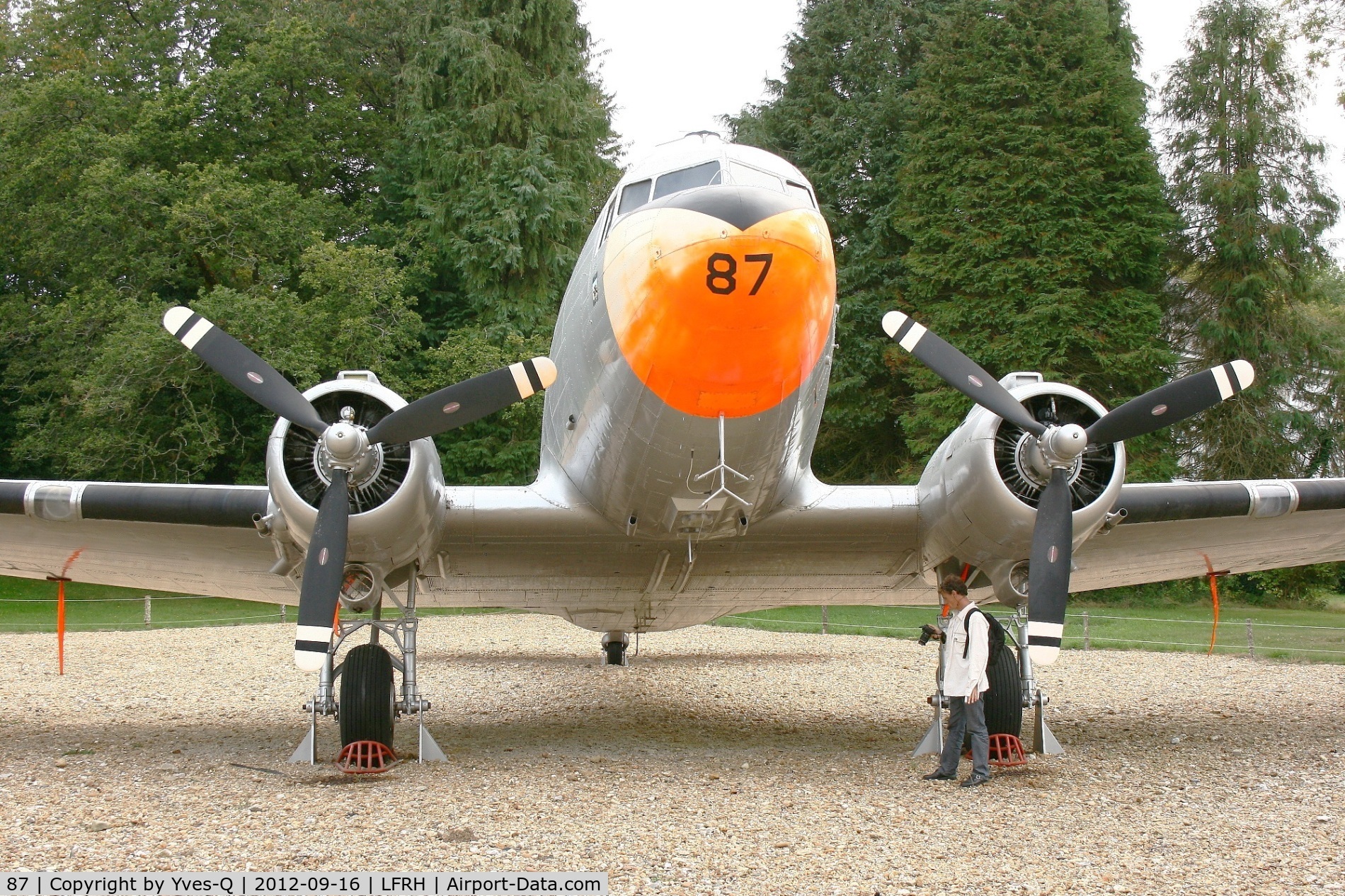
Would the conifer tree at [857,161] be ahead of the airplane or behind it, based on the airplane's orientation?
behind

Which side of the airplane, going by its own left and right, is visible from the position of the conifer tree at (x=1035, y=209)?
back

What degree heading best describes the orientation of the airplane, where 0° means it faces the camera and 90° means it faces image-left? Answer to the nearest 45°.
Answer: approximately 0°

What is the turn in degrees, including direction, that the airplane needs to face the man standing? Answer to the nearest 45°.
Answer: approximately 90° to its left

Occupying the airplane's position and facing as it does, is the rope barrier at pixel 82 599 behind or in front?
behind

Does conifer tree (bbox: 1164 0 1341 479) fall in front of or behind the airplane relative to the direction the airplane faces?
behind

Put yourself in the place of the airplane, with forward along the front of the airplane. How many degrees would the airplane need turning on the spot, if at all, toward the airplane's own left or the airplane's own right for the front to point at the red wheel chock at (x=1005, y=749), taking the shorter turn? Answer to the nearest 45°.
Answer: approximately 90° to the airplane's own left

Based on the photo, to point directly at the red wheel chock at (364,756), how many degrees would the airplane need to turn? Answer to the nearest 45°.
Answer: approximately 90° to its right

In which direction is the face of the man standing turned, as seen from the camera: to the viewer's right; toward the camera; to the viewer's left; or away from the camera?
to the viewer's left

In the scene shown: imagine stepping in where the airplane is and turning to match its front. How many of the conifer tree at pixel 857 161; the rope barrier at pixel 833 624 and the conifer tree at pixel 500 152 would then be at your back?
3

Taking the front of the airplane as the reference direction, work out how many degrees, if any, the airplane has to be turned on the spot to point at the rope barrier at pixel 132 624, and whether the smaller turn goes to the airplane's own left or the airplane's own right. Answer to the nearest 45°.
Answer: approximately 135° to the airplane's own right
